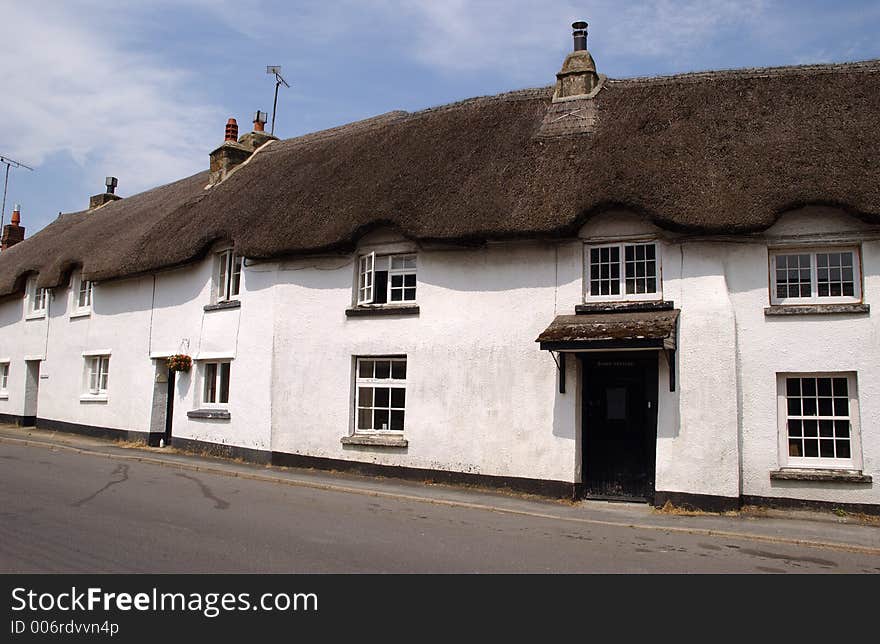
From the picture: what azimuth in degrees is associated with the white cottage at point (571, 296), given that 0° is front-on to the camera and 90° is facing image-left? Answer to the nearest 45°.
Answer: approximately 45°

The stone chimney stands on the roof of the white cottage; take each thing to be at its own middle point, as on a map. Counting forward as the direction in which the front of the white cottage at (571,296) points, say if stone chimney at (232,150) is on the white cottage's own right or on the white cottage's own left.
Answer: on the white cottage's own right

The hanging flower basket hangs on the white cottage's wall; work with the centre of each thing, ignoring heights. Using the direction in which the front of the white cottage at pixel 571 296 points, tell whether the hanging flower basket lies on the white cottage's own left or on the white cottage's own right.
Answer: on the white cottage's own right
